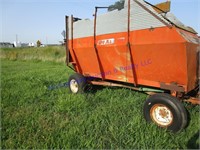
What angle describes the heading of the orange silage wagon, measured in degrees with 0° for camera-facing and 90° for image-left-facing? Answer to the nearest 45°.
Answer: approximately 315°
